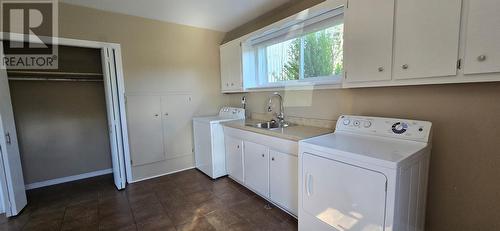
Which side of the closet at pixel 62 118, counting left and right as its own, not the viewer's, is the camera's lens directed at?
front

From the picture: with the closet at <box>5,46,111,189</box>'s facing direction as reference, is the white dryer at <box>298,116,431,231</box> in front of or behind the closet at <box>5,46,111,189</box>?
in front

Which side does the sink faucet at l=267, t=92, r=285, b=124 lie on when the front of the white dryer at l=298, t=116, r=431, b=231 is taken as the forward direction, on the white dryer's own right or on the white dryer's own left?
on the white dryer's own right

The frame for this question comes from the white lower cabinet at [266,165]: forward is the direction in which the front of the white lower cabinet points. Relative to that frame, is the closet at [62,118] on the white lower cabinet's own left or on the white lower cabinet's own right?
on the white lower cabinet's own right

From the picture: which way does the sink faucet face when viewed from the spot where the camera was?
facing the viewer and to the left of the viewer

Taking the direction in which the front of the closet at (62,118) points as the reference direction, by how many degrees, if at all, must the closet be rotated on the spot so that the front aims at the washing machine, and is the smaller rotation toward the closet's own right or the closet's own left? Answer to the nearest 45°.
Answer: approximately 45° to the closet's own left

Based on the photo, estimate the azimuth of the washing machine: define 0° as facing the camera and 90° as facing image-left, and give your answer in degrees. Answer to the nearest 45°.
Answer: approximately 45°

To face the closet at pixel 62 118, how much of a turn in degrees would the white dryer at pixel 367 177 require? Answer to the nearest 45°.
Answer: approximately 45° to its right

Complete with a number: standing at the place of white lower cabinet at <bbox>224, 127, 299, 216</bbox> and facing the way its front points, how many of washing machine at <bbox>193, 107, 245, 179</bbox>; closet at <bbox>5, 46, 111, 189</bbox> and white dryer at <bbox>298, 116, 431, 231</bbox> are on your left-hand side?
1
